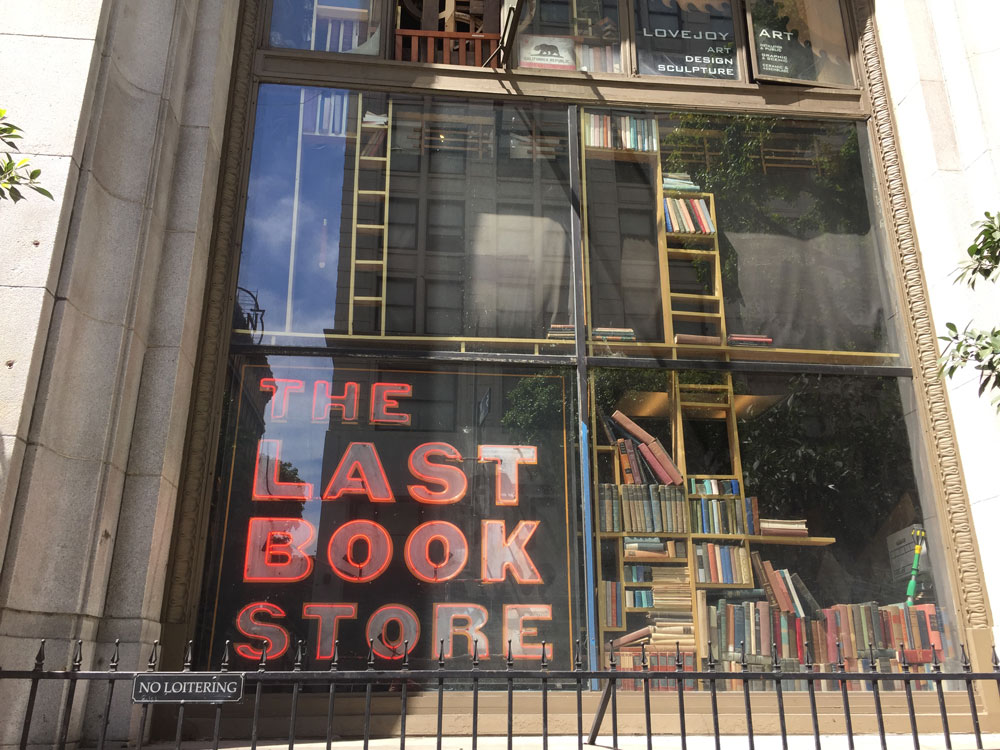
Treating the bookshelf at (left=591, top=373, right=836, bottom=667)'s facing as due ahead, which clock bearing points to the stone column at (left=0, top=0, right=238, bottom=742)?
The stone column is roughly at 2 o'clock from the bookshelf.

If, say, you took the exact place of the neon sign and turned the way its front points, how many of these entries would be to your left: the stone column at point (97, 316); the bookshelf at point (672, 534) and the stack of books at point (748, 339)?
2

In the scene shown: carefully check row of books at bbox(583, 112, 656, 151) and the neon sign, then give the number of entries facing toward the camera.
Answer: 2

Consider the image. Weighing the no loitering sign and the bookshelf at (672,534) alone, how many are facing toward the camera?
2

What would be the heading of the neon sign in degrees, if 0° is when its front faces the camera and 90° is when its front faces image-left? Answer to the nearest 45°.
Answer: approximately 0°
